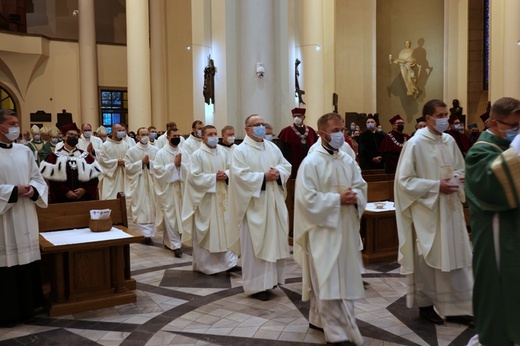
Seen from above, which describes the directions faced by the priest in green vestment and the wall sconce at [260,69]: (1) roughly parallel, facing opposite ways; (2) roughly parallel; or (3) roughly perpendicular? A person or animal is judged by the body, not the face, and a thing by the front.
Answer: roughly perpendicular

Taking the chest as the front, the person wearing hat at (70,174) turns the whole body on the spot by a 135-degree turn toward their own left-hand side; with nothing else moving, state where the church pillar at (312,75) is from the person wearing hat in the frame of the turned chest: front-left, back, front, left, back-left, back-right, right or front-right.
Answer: front

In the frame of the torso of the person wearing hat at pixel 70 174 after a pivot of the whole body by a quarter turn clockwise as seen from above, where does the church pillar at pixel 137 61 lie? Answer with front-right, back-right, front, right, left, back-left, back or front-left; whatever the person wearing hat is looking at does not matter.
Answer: right

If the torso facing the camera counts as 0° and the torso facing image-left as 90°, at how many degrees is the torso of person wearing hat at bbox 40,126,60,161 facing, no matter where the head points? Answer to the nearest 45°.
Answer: approximately 315°

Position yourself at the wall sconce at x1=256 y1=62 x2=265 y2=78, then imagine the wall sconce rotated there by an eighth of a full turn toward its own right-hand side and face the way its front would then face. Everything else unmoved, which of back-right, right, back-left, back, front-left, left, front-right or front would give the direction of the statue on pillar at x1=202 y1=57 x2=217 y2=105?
right

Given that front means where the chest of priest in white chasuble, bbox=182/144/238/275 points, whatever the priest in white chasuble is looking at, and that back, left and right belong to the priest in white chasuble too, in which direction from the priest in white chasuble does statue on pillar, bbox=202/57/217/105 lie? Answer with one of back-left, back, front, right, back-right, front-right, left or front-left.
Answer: back-left
